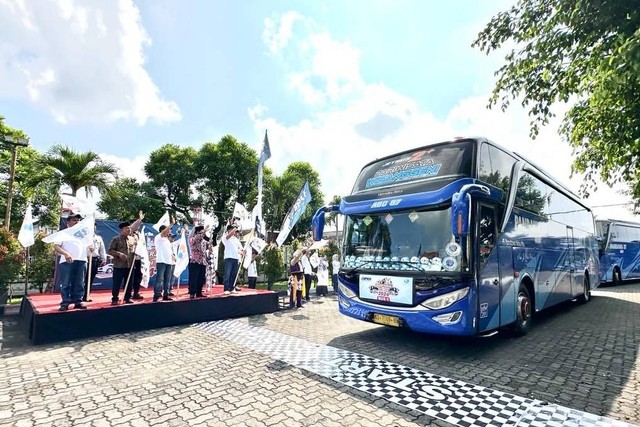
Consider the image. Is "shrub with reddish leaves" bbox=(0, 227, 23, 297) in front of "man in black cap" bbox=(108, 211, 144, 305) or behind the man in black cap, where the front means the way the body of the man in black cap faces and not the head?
behind

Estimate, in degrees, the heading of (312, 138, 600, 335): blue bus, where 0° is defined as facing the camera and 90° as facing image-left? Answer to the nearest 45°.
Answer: approximately 45°

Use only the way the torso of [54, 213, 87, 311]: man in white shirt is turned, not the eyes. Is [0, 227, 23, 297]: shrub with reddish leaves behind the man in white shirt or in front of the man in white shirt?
behind

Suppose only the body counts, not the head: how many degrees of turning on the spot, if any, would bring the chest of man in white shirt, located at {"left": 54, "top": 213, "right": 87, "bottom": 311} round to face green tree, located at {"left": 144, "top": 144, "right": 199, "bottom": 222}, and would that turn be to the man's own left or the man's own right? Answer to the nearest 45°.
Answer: approximately 135° to the man's own left

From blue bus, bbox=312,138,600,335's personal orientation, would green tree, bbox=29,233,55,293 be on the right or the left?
on its right

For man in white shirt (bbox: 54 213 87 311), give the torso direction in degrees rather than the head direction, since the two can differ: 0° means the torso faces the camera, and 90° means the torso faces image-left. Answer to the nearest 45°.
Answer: approximately 315°

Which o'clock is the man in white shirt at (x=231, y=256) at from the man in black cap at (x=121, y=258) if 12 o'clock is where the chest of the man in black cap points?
The man in white shirt is roughly at 10 o'clock from the man in black cap.
